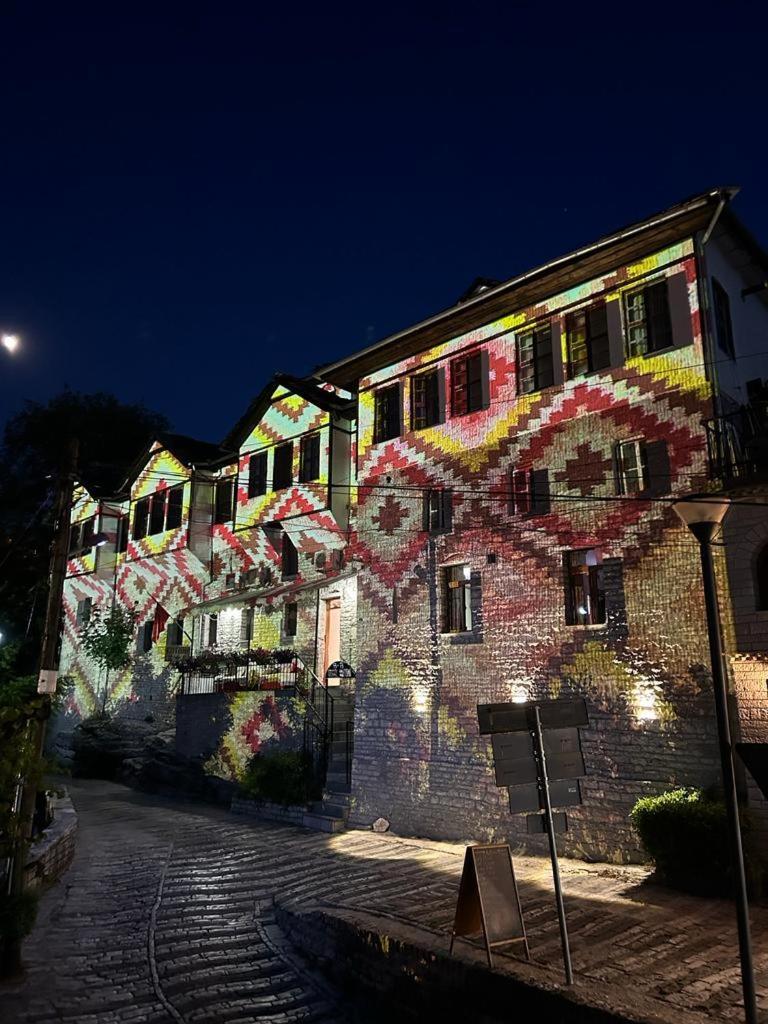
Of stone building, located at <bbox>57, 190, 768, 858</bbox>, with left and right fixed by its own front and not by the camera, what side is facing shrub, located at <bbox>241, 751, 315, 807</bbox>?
front

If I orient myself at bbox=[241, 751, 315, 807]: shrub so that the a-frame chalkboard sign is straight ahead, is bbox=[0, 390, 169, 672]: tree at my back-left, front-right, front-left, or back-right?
back-right

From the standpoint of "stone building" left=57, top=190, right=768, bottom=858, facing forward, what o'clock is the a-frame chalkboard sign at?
The a-frame chalkboard sign is roughly at 11 o'clock from the stone building.

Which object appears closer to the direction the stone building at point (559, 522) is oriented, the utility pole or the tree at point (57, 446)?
the utility pole

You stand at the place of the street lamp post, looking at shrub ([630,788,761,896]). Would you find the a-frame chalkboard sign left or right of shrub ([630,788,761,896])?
left

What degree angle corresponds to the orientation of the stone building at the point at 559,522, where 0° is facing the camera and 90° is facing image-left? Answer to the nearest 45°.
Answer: approximately 45°

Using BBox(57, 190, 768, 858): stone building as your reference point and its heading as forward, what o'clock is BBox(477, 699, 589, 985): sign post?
The sign post is roughly at 11 o'clock from the stone building.
